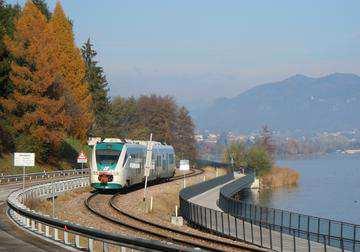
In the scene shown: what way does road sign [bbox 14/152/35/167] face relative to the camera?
toward the camera

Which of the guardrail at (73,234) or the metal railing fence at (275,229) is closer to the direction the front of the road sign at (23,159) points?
the guardrail

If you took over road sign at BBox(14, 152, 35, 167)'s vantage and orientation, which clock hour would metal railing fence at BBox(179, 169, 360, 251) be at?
The metal railing fence is roughly at 10 o'clock from the road sign.

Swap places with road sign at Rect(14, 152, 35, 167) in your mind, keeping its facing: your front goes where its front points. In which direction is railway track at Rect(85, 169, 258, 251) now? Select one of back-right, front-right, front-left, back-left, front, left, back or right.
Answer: front-left

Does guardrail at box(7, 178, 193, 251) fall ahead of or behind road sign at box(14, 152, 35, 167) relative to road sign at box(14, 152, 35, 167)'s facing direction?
ahead

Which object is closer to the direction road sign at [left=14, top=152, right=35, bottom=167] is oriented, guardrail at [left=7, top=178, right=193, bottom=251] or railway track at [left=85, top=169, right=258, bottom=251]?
the guardrail
